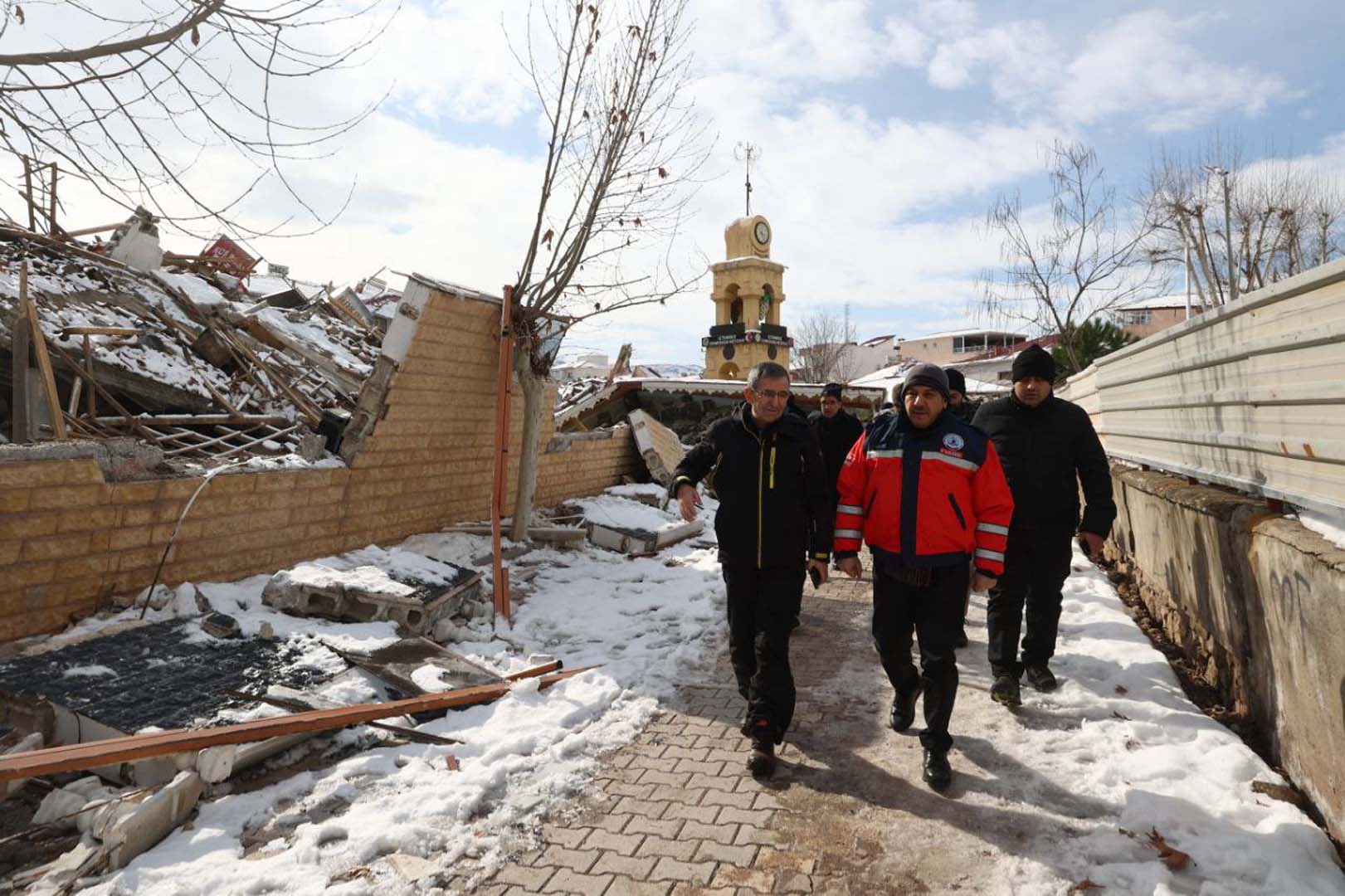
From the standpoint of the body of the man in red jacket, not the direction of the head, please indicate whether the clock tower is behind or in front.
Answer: behind

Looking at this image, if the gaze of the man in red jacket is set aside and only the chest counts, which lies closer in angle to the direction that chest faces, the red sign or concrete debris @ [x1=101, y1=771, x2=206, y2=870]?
the concrete debris

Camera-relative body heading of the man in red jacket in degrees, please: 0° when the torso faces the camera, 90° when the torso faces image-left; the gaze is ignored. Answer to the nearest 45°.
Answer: approximately 0°

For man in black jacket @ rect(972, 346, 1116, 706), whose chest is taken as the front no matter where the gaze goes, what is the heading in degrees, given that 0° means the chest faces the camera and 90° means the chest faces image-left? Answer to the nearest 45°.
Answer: approximately 0°

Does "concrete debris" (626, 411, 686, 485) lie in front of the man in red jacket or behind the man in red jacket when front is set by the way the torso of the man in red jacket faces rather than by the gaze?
behind

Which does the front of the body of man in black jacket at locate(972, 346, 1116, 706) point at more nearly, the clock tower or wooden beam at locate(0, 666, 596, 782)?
the wooden beam

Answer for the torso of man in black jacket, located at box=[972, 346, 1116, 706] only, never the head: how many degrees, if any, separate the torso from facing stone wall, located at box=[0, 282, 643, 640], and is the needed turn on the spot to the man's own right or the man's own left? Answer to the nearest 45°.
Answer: approximately 90° to the man's own right

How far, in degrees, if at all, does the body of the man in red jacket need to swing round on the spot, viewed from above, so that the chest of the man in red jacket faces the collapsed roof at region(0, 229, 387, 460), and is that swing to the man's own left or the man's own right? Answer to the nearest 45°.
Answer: approximately 90° to the man's own right

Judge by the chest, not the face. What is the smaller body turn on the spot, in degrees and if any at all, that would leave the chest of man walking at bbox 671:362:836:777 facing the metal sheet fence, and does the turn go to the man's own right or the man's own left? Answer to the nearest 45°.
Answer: approximately 90° to the man's own left
